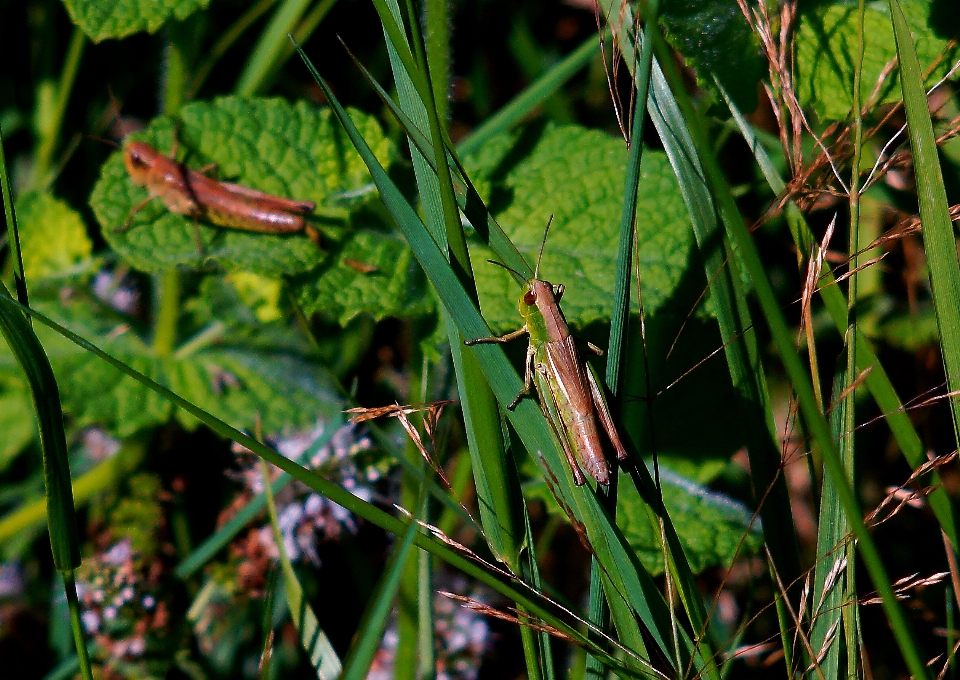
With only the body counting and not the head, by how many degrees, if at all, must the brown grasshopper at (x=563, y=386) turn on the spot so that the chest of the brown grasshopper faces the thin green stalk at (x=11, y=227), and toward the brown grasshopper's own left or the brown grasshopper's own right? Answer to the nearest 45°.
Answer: approximately 90° to the brown grasshopper's own left

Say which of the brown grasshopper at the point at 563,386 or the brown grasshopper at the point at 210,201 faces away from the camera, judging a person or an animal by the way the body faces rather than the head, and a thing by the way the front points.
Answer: the brown grasshopper at the point at 563,386

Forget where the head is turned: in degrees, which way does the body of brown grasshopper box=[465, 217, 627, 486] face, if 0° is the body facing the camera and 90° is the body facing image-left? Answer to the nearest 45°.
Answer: approximately 180°

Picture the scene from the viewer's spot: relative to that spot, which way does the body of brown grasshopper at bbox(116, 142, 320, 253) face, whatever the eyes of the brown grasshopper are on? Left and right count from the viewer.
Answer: facing to the left of the viewer

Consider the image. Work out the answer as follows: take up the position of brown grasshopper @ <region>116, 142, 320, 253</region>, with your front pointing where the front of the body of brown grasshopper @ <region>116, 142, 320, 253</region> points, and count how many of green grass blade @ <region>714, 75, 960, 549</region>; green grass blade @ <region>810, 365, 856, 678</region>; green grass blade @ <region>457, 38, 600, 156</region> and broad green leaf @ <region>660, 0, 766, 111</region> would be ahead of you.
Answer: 0

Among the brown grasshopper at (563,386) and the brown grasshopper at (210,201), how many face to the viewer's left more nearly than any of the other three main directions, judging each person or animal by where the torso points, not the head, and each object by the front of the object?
1
